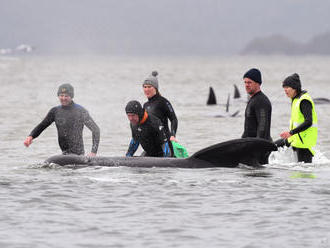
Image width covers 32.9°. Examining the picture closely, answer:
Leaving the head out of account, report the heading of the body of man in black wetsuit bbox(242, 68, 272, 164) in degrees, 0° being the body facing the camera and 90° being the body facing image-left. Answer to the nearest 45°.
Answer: approximately 45°

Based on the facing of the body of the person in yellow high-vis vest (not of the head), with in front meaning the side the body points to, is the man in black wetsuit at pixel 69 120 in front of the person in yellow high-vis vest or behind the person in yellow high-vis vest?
in front

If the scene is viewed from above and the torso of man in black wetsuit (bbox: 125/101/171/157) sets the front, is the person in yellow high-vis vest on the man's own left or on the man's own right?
on the man's own left

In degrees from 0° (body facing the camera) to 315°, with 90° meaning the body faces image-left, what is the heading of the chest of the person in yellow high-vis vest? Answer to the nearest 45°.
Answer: approximately 90°

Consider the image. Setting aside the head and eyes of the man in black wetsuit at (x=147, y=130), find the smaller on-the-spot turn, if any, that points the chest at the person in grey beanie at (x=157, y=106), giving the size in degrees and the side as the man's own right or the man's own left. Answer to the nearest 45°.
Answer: approximately 135° to the man's own right
